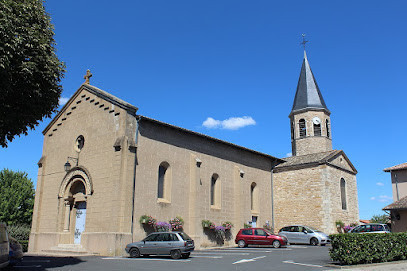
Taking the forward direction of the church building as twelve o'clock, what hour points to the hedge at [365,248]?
The hedge is roughly at 9 o'clock from the church building.

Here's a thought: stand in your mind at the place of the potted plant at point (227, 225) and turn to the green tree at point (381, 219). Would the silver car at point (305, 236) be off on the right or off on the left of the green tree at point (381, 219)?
right

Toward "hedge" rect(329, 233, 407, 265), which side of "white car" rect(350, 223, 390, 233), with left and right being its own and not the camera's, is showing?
left

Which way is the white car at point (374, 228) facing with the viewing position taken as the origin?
facing to the left of the viewer

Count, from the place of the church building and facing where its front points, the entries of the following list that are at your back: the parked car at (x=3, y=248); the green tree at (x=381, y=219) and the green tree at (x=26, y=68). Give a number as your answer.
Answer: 1

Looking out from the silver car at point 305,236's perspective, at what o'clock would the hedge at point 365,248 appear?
The hedge is roughly at 1 o'clock from the silver car.

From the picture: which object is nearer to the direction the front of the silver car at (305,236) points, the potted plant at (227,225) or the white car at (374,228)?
the white car

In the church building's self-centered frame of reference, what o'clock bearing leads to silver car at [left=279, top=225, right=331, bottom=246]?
The silver car is roughly at 7 o'clock from the church building.
